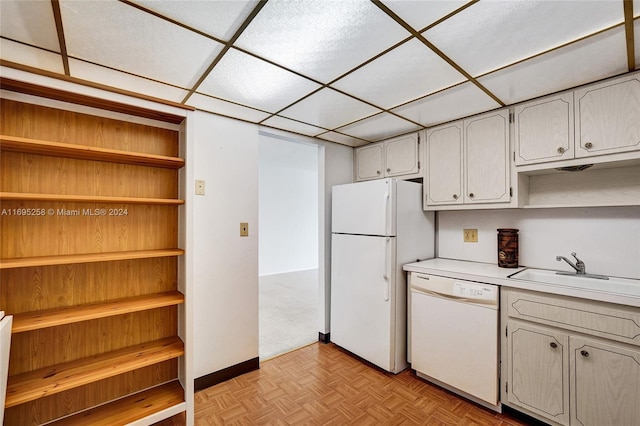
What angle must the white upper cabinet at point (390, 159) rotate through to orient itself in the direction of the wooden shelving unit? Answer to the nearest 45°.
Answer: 0° — it already faces it

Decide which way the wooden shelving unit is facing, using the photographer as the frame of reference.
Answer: facing the viewer and to the right of the viewer

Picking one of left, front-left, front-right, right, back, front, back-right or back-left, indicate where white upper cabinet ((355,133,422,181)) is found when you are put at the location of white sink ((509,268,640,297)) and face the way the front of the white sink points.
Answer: front-right

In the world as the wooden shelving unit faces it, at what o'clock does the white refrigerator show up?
The white refrigerator is roughly at 11 o'clock from the wooden shelving unit.

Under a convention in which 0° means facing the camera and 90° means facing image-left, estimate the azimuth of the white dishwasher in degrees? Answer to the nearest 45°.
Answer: approximately 45°

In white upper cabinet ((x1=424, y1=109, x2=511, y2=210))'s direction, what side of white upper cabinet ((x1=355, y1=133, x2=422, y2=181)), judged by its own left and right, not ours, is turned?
left

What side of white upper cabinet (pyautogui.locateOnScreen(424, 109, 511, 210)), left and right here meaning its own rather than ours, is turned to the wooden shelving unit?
front
